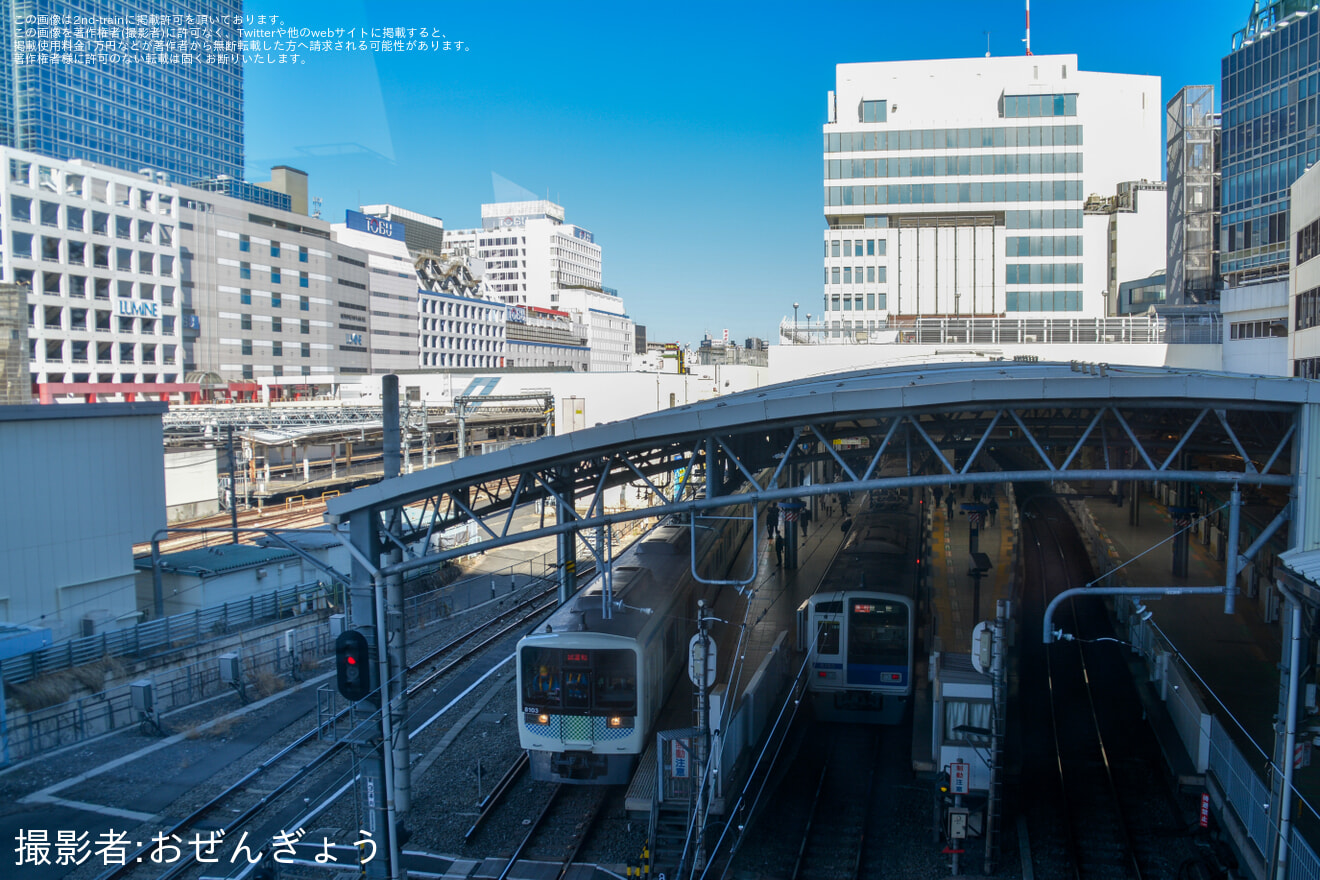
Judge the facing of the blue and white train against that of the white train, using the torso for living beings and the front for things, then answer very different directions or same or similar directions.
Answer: same or similar directions

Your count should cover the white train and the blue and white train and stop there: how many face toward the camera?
2

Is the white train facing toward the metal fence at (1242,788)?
no

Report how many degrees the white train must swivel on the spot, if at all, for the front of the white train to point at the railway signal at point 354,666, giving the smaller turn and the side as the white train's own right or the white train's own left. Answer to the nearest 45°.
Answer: approximately 45° to the white train's own right

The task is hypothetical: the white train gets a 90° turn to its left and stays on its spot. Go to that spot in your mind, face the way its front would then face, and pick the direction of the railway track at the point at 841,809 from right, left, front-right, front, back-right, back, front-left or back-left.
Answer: front

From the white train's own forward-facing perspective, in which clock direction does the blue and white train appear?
The blue and white train is roughly at 8 o'clock from the white train.

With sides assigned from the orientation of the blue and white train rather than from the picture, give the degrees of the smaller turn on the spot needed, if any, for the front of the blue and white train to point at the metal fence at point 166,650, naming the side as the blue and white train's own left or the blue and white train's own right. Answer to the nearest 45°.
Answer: approximately 90° to the blue and white train's own right

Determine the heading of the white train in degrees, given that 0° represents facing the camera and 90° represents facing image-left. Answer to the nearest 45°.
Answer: approximately 0°

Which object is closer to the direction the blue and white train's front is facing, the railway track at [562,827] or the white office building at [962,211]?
the railway track

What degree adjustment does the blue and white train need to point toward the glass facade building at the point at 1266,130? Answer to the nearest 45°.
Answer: approximately 135° to its left

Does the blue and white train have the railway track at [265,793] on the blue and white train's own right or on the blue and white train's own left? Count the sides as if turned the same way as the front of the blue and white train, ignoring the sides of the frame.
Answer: on the blue and white train's own right

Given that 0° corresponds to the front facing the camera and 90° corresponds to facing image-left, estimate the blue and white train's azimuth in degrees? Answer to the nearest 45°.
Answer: approximately 0°

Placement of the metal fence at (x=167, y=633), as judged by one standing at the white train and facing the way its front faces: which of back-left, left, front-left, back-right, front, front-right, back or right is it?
back-right

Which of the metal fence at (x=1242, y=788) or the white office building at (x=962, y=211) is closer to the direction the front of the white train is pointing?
the metal fence

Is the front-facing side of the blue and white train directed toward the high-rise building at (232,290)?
no
